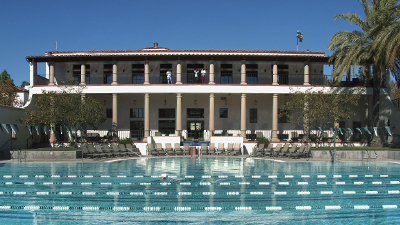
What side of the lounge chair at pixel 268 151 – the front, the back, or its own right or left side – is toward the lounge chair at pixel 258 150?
right

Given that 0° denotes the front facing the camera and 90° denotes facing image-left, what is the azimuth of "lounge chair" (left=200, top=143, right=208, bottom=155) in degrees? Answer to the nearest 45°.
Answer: approximately 0°

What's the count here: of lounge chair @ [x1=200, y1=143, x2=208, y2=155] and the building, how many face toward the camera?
2

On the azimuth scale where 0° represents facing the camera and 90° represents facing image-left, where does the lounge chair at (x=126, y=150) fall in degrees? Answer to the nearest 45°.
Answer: approximately 315°

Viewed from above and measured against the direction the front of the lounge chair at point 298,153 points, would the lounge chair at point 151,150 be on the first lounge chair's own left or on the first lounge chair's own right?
on the first lounge chair's own right
